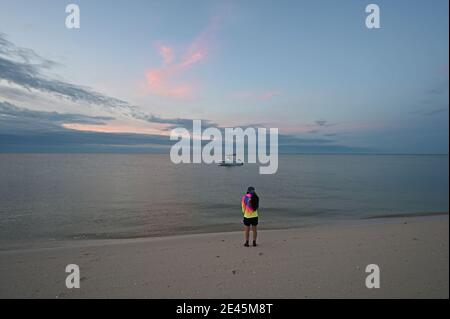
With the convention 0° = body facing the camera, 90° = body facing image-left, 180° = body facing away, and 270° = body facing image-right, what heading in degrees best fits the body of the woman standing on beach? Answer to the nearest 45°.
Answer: approximately 180°
